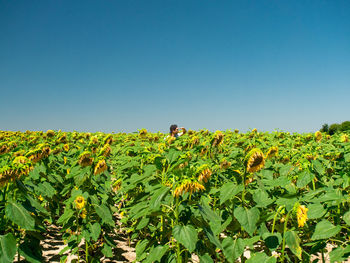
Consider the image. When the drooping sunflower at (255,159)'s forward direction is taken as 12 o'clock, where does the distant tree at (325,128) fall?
The distant tree is roughly at 8 o'clock from the drooping sunflower.

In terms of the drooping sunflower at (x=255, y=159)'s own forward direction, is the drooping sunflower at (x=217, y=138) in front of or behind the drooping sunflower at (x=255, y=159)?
behind

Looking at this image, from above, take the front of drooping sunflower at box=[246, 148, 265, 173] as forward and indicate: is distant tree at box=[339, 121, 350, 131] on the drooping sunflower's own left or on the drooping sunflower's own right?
on the drooping sunflower's own left
